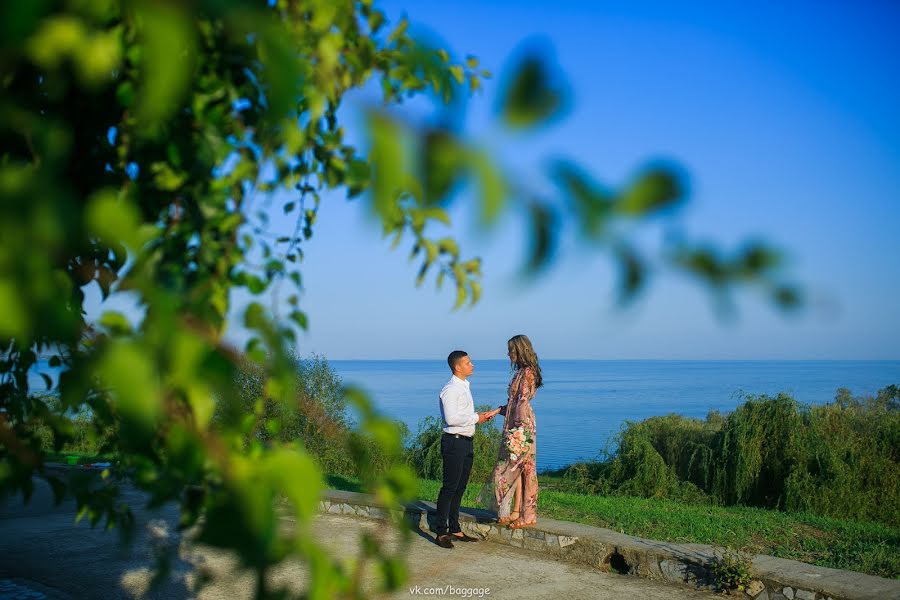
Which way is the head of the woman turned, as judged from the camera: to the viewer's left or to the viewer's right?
to the viewer's left

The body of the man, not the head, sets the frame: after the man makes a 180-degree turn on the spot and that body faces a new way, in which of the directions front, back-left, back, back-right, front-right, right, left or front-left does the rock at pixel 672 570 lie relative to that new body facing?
back-left

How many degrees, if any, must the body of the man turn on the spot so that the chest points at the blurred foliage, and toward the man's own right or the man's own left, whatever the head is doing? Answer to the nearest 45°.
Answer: approximately 90° to the man's own right

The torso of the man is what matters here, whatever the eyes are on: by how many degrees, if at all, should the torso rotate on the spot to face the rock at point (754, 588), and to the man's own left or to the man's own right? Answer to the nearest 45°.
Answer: approximately 45° to the man's own right

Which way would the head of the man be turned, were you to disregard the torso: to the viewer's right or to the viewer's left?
to the viewer's right

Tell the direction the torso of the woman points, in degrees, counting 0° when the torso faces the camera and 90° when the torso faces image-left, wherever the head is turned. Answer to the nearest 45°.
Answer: approximately 90°

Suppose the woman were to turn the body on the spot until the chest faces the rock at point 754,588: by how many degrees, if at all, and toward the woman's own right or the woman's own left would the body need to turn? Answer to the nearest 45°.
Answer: approximately 135° to the woman's own left

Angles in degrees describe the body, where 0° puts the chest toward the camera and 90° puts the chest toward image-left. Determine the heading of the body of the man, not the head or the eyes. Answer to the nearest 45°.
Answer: approximately 270°

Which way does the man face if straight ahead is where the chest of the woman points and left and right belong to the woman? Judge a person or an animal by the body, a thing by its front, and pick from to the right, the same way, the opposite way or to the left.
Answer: the opposite way

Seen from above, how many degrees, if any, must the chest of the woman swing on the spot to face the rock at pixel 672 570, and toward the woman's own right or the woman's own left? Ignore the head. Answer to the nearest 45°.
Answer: approximately 135° to the woman's own left

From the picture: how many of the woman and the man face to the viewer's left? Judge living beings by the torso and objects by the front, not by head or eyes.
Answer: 1
